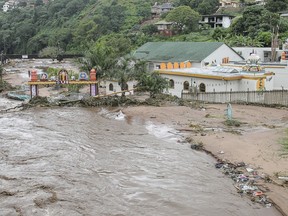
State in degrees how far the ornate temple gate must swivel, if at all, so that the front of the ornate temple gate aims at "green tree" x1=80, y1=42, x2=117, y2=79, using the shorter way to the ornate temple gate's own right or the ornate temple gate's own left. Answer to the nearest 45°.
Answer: approximately 135° to the ornate temple gate's own left

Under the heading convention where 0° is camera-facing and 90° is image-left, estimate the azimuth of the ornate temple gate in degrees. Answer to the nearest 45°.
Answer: approximately 0°

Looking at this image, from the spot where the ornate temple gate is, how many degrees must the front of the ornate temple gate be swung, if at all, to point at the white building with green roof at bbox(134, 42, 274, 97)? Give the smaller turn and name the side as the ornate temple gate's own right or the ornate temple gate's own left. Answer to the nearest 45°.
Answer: approximately 90° to the ornate temple gate's own left

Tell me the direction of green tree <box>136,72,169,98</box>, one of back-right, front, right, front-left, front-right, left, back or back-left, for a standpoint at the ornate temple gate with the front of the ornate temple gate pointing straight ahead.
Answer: left

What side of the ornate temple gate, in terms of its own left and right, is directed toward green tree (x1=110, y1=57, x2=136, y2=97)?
left

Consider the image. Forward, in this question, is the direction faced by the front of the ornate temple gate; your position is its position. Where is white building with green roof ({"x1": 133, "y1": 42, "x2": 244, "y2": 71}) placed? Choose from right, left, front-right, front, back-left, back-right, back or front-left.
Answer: back-left
